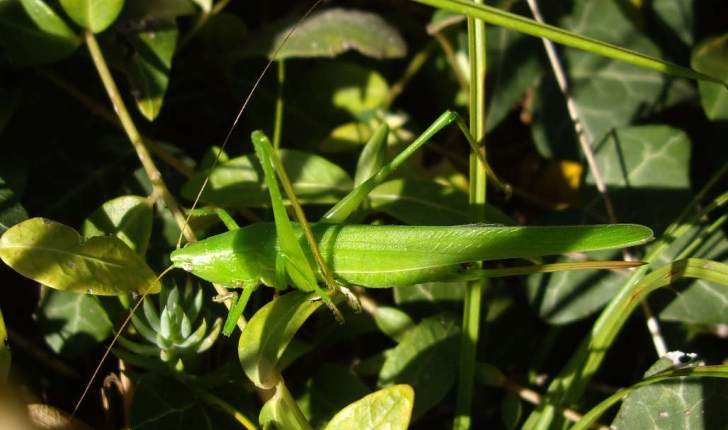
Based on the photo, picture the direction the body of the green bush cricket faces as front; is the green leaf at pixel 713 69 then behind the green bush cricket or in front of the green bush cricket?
behind

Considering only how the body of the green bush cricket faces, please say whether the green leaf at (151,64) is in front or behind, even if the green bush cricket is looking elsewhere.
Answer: in front

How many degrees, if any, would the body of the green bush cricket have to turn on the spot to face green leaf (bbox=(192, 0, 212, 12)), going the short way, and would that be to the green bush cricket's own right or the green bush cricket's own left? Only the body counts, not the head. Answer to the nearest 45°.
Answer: approximately 45° to the green bush cricket's own right

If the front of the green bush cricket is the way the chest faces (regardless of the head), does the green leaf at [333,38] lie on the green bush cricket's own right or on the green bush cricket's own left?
on the green bush cricket's own right

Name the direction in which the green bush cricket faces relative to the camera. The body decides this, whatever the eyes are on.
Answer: to the viewer's left
